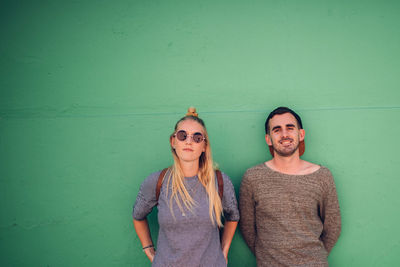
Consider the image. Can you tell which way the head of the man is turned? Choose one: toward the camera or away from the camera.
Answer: toward the camera

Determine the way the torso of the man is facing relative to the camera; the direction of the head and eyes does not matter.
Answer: toward the camera

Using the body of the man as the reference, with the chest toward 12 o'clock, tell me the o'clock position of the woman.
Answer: The woman is roughly at 2 o'clock from the man.

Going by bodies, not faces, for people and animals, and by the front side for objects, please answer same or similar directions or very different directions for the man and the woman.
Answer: same or similar directions

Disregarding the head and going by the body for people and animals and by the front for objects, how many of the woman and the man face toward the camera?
2

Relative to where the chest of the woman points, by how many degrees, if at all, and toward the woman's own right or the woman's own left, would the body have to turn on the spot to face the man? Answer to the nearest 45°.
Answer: approximately 90° to the woman's own left

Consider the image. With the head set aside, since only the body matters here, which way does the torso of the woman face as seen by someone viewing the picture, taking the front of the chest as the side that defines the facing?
toward the camera
